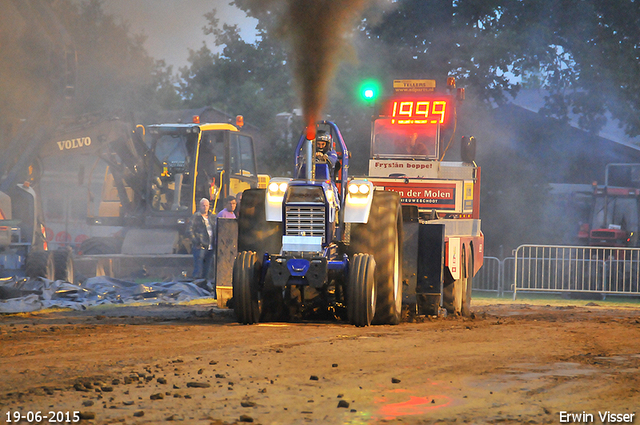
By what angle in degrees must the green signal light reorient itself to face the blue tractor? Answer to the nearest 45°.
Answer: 0° — it already faces it

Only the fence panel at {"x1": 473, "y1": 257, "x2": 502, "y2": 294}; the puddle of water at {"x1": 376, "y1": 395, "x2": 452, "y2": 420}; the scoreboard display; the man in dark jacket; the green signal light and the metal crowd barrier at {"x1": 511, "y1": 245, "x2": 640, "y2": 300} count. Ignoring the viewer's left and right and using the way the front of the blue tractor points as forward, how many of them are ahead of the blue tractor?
1

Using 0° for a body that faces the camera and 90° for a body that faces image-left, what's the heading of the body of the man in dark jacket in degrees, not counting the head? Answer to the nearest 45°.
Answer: approximately 315°

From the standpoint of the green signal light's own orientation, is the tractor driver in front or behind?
in front

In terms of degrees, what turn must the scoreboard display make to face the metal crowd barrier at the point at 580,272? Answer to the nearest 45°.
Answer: approximately 135° to its left

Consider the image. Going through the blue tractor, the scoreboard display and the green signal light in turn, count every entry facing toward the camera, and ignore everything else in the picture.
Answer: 3

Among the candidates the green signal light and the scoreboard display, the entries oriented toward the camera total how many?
2

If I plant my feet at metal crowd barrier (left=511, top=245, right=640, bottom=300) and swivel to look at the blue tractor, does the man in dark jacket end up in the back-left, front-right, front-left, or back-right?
front-right

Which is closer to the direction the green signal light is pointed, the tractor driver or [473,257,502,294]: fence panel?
the tractor driver

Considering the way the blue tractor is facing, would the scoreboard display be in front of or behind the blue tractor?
behind

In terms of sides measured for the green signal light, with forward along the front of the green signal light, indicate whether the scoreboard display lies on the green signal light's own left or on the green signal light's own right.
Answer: on the green signal light's own left

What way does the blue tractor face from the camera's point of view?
toward the camera

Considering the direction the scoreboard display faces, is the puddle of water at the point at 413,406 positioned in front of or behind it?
in front

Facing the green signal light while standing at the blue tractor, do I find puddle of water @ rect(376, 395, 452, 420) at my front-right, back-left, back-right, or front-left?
back-right

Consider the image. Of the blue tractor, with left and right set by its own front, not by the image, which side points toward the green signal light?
back
